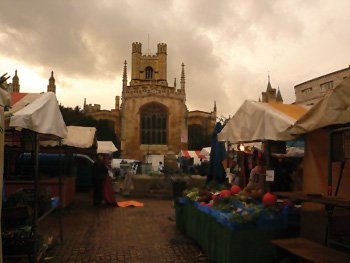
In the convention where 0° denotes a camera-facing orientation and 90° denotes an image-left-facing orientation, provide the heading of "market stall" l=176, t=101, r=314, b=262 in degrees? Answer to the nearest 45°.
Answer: approximately 45°

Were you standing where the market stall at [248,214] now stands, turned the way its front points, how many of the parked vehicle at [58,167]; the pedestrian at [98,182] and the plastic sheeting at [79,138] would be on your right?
3

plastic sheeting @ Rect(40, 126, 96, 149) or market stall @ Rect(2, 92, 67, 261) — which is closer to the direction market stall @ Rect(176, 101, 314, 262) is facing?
the market stall

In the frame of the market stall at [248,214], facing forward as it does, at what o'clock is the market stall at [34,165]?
the market stall at [34,165] is roughly at 1 o'clock from the market stall at [248,214].

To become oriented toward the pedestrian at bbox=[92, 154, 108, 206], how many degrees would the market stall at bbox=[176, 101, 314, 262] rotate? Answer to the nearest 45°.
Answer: approximately 90° to its right

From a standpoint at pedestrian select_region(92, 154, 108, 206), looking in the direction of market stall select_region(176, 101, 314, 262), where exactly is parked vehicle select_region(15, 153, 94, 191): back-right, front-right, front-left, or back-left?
back-right

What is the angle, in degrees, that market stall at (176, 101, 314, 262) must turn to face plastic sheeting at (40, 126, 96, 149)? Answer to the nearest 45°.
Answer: approximately 90° to its right

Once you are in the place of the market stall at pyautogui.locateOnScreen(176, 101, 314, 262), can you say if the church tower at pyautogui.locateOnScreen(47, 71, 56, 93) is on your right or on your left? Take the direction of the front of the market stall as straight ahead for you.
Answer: on your right

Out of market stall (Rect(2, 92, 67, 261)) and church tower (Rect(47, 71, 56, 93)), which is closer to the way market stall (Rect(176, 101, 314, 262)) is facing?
the market stall

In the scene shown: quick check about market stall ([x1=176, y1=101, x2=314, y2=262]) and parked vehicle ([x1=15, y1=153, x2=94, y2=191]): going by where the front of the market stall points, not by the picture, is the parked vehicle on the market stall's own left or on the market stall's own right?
on the market stall's own right
